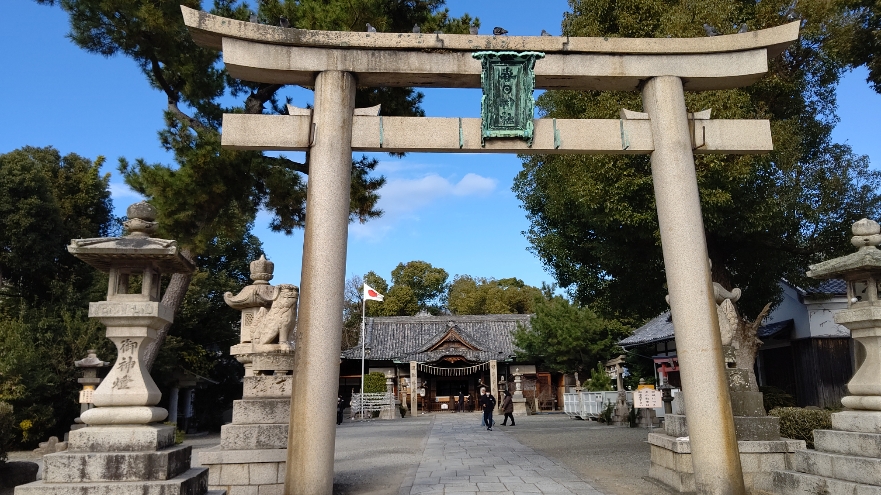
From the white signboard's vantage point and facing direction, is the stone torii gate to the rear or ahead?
ahead

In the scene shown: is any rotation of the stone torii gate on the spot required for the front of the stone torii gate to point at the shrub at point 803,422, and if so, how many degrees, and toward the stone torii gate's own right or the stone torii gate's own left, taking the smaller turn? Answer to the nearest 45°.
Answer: approximately 135° to the stone torii gate's own left

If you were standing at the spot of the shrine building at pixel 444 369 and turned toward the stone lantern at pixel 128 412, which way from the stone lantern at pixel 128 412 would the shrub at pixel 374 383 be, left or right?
right

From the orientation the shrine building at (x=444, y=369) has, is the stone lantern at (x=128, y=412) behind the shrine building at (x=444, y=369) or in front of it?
in front

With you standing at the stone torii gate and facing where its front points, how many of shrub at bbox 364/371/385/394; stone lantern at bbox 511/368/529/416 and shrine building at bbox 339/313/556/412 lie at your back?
3

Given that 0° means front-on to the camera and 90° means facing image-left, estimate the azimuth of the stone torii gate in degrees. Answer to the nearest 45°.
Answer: approximately 0°

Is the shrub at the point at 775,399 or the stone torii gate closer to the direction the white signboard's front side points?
the stone torii gate

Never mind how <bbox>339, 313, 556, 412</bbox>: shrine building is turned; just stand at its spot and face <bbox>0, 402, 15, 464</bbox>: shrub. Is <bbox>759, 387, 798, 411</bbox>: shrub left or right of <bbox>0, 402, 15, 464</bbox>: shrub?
left

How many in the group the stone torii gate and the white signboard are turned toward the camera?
2

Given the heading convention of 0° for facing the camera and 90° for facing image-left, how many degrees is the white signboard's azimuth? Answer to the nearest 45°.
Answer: approximately 0°

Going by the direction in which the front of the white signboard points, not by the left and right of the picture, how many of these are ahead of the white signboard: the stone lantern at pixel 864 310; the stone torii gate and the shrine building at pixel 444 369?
2

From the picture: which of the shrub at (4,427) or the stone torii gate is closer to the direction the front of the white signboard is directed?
the stone torii gate

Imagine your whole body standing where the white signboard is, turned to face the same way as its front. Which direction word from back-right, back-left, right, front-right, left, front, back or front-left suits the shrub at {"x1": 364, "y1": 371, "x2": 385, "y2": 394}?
back-right
